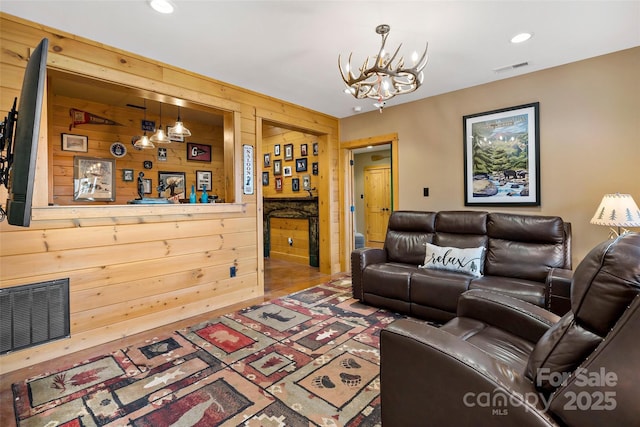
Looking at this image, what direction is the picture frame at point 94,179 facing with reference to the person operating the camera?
facing the viewer

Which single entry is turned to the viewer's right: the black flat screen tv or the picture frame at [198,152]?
the black flat screen tv

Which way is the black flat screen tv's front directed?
to the viewer's right

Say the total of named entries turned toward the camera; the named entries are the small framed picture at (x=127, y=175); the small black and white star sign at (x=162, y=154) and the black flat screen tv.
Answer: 2

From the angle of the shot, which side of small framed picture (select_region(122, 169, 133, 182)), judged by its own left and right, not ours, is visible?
front

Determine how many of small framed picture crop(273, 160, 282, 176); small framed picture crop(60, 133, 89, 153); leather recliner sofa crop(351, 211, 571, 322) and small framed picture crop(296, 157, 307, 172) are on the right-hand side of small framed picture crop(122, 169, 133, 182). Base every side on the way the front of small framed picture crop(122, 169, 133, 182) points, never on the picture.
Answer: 1

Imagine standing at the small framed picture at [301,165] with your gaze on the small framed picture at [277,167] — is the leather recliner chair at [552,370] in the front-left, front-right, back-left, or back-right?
back-left

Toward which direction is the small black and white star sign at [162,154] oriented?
toward the camera

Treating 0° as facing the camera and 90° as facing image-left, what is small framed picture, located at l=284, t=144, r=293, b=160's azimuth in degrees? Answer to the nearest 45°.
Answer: approximately 45°

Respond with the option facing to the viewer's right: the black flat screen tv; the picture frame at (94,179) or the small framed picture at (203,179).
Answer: the black flat screen tv

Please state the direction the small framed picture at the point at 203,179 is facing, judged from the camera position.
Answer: facing the viewer

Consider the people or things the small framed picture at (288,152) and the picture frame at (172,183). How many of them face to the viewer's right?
0
